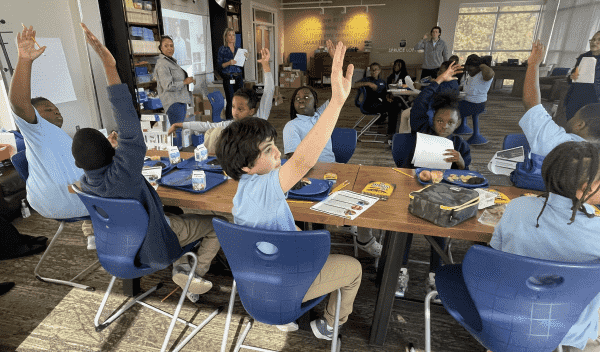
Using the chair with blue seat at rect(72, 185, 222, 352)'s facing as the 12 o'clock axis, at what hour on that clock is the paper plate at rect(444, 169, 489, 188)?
The paper plate is roughly at 2 o'clock from the chair with blue seat.

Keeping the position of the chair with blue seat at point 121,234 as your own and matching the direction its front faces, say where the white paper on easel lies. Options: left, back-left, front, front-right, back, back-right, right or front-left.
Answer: front-left

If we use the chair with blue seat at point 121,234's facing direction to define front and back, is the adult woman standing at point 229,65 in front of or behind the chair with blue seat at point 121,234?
in front

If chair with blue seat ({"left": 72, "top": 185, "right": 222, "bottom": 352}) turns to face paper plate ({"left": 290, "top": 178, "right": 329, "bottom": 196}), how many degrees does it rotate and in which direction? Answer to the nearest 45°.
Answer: approximately 45° to its right

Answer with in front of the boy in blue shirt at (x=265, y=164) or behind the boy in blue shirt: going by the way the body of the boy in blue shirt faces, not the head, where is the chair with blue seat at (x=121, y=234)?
behind

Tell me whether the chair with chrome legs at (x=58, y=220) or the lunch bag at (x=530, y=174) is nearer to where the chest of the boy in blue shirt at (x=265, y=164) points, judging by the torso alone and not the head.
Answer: the lunch bag

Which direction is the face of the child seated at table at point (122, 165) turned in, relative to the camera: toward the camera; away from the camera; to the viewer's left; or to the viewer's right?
away from the camera

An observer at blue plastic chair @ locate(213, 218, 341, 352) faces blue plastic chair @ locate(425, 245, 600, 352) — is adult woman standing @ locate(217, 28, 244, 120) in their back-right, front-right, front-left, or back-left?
back-left

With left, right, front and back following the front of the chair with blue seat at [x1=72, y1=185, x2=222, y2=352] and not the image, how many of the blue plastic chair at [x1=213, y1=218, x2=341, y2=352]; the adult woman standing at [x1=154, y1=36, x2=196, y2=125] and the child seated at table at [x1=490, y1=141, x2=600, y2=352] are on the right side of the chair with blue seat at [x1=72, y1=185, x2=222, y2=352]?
2

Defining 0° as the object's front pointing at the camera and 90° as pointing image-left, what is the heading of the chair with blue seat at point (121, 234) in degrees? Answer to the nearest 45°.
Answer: approximately 225°

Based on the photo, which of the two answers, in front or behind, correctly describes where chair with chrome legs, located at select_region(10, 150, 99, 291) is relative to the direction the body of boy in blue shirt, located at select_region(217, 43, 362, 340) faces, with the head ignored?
behind

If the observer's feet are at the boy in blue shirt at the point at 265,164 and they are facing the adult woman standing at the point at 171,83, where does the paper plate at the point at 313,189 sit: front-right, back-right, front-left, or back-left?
front-right

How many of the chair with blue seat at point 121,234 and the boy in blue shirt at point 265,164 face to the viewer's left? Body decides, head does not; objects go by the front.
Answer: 0

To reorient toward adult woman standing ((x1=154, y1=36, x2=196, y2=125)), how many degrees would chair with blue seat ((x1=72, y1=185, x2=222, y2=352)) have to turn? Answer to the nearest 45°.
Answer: approximately 45° to its left
